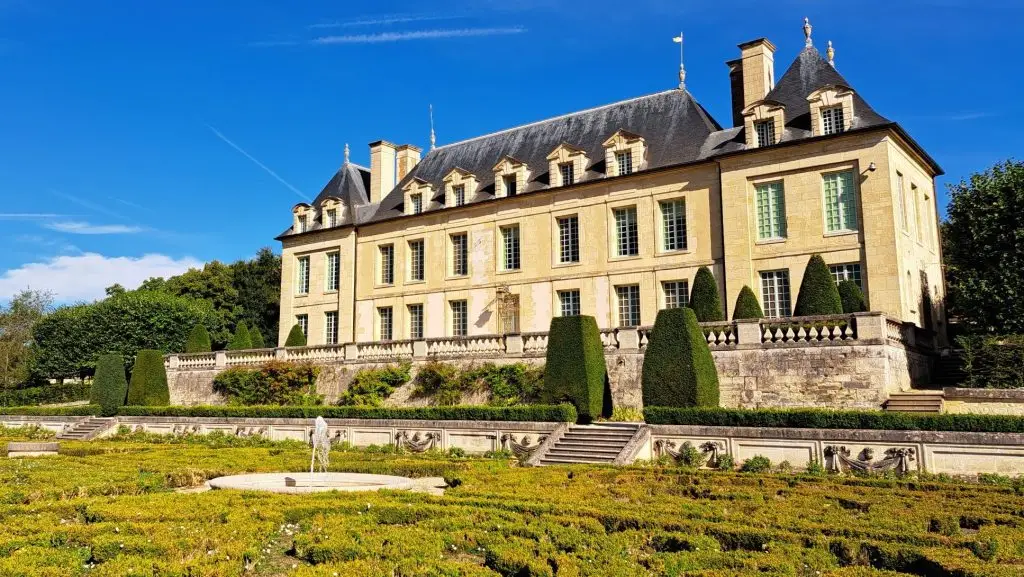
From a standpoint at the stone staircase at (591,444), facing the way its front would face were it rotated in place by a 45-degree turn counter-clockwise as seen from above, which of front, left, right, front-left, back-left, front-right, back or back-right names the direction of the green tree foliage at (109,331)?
back-right

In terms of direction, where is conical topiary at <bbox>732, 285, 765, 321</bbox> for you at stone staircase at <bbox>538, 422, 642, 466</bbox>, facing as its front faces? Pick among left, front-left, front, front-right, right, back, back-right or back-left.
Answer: back

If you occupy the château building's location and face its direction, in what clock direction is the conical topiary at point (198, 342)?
The conical topiary is roughly at 2 o'clock from the château building.

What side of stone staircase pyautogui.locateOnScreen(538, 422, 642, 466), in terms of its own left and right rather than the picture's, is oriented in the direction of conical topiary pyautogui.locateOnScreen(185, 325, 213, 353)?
right

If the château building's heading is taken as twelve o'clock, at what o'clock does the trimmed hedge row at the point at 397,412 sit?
The trimmed hedge row is roughly at 12 o'clock from the château building.

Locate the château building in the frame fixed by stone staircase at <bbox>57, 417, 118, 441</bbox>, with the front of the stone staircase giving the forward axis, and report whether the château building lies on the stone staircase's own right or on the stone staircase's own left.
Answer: on the stone staircase's own left

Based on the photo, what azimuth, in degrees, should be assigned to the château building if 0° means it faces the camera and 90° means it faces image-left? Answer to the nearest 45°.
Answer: approximately 45°

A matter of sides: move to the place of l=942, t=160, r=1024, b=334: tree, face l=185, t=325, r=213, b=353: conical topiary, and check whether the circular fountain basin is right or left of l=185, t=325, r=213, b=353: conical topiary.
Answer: left

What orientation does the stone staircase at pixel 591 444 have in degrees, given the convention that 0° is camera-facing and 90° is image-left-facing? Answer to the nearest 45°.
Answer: approximately 45°

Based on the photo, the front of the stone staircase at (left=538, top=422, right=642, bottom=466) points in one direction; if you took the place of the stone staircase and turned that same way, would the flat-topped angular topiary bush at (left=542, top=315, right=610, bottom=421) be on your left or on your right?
on your right

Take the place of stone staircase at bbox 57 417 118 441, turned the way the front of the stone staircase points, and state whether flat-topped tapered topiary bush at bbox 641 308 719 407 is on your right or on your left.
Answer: on your left

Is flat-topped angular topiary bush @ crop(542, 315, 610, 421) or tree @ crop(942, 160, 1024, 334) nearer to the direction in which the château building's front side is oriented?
the flat-topped angular topiary bush

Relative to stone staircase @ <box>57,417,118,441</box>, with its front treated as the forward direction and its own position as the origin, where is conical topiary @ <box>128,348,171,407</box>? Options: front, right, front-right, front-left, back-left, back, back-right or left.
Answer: back

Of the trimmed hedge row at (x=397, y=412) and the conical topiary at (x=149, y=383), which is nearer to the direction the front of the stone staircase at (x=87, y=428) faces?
the trimmed hedge row

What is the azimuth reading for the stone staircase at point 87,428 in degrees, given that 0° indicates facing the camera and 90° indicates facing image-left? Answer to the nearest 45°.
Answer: approximately 45°

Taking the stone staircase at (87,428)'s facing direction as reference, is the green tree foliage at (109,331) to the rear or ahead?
to the rear
